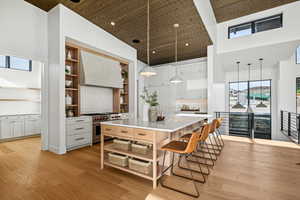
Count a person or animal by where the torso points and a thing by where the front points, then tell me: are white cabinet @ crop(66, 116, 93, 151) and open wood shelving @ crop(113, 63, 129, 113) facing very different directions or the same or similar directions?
same or similar directions

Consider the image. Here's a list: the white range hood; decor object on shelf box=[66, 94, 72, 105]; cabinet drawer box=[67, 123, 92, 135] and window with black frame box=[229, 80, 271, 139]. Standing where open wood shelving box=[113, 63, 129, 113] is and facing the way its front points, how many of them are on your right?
3

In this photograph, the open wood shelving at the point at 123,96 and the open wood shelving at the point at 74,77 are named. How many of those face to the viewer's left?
0

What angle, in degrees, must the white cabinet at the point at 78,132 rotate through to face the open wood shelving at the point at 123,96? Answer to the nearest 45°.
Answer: approximately 90° to its left

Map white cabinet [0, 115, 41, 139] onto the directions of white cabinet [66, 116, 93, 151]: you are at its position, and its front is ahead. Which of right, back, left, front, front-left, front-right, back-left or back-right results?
back

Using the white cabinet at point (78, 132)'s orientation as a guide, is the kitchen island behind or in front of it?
in front

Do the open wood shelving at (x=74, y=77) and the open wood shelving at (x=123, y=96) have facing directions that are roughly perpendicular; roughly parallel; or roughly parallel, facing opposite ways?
roughly parallel

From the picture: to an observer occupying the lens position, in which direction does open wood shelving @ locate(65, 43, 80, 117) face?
facing the viewer and to the right of the viewer

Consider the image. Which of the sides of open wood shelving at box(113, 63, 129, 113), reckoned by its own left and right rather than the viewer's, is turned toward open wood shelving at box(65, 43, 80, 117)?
right

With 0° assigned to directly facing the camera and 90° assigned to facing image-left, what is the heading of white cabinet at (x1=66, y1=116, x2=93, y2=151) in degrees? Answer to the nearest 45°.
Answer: approximately 315°

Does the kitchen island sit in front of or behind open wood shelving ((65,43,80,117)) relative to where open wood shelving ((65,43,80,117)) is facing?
in front

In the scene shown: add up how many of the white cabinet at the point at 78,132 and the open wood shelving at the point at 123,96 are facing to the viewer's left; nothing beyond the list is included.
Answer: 0
